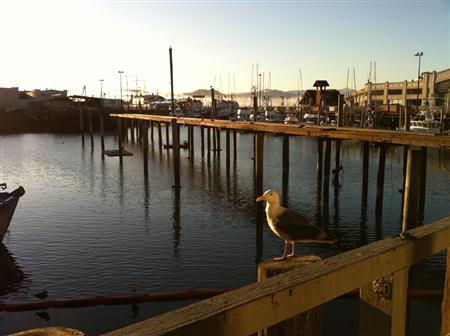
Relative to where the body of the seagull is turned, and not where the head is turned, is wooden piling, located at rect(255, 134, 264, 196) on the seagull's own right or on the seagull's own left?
on the seagull's own right

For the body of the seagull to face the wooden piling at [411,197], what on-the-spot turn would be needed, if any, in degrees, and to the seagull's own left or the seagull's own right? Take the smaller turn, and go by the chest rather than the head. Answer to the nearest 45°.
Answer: approximately 135° to the seagull's own right

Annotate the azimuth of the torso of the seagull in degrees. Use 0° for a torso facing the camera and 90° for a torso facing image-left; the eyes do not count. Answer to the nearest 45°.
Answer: approximately 90°

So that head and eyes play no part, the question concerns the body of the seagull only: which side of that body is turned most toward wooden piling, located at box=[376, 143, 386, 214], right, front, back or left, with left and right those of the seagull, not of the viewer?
right
